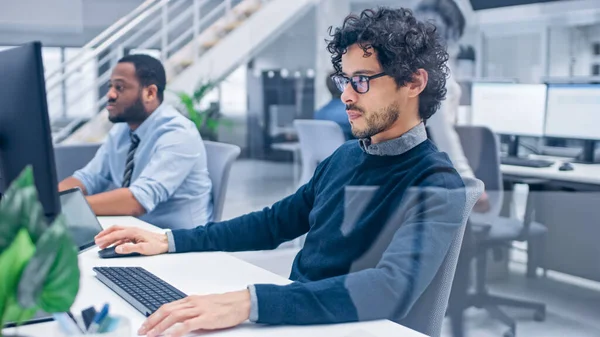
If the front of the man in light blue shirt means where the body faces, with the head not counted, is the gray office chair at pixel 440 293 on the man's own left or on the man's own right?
on the man's own left

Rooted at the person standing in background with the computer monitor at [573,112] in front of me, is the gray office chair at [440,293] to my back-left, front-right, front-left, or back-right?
back-right

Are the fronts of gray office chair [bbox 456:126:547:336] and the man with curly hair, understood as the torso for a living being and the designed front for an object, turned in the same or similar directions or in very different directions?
very different directions

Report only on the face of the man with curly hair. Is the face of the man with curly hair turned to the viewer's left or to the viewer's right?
to the viewer's left

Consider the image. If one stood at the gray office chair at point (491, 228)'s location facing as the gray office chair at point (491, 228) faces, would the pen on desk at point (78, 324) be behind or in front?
behind

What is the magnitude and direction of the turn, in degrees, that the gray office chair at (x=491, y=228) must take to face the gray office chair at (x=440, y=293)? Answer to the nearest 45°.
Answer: approximately 135° to its right

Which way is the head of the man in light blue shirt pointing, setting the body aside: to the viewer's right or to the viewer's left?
to the viewer's left

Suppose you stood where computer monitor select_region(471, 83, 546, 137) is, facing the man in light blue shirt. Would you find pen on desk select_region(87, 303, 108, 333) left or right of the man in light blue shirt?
left

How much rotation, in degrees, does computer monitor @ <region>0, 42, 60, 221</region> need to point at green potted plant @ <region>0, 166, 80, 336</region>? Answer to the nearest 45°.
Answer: approximately 135° to its right

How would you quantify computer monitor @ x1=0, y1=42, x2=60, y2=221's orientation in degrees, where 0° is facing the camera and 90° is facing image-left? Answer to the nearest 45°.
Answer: approximately 225°
